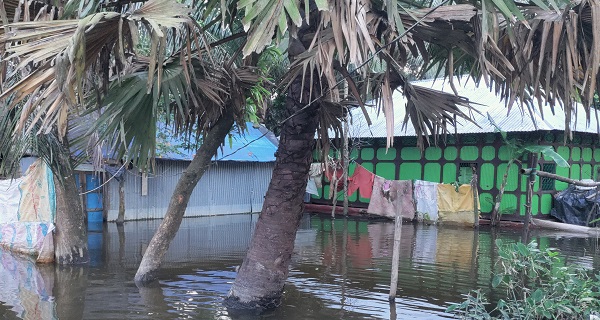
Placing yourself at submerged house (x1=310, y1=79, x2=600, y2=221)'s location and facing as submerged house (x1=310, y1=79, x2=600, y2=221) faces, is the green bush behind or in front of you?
in front

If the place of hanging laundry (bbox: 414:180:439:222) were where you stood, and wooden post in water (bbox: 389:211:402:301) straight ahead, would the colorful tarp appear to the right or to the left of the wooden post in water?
right

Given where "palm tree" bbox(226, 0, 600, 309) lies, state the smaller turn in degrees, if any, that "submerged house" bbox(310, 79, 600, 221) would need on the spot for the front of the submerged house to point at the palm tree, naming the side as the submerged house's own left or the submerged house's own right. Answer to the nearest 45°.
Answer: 0° — it already faces it

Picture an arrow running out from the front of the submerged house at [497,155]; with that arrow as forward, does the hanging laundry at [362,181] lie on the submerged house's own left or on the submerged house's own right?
on the submerged house's own right

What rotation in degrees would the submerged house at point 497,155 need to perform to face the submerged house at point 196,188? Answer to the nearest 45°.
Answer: approximately 90° to its right

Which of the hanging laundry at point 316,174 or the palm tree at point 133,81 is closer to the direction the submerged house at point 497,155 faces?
the palm tree

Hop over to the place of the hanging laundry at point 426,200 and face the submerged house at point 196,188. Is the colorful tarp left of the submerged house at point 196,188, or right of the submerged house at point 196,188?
left

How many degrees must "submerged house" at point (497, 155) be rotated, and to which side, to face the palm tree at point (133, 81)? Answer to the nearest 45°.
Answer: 0° — it already faces it

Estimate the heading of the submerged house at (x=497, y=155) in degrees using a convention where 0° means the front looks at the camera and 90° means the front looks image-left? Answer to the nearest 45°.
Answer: approximately 0°
